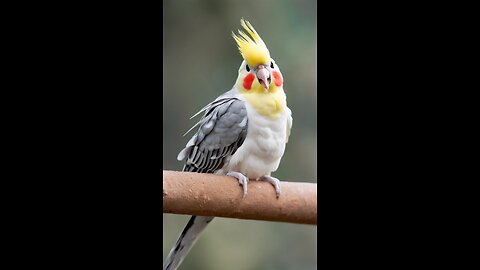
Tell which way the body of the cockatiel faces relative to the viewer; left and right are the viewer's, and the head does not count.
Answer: facing the viewer and to the right of the viewer
